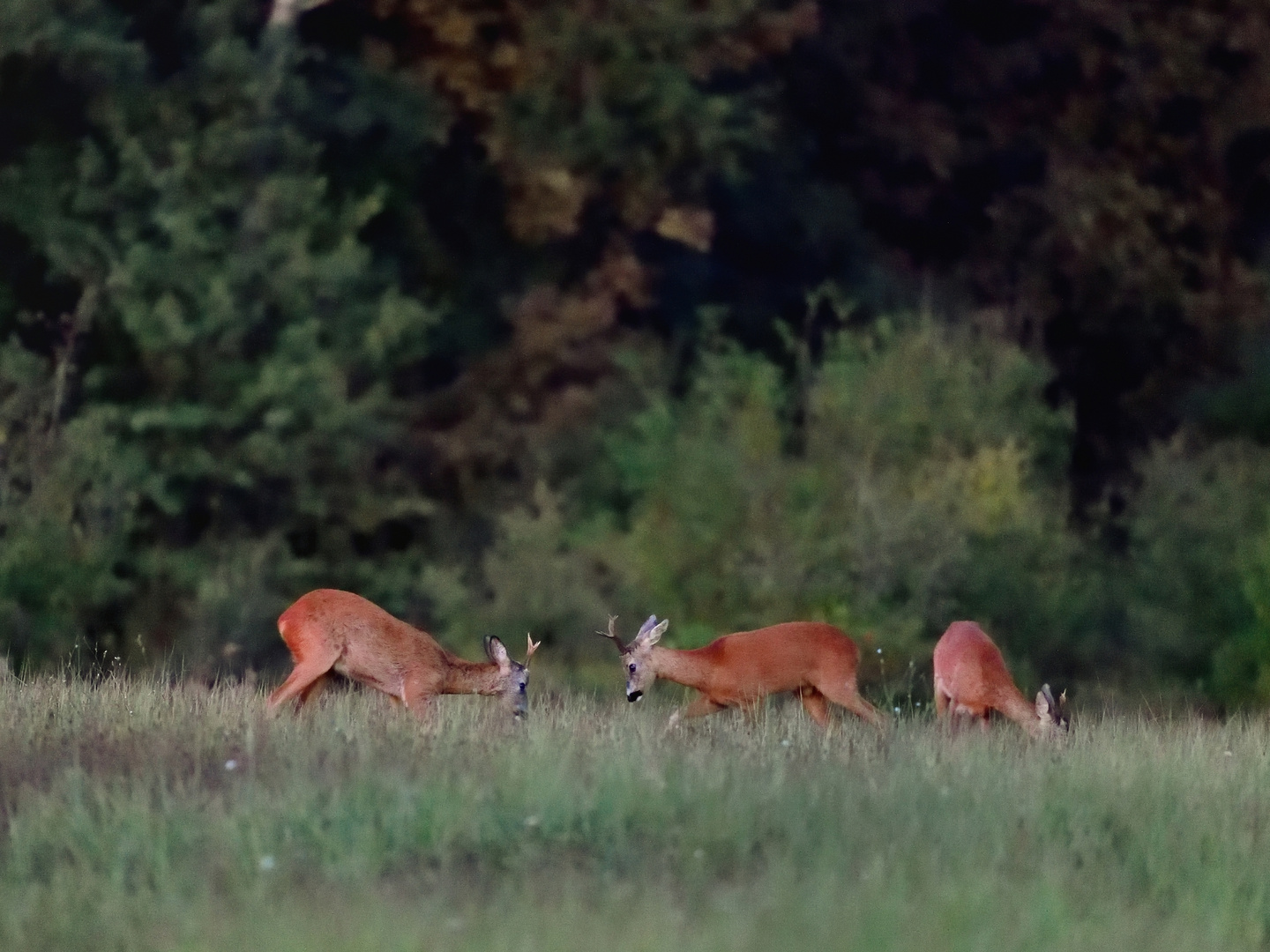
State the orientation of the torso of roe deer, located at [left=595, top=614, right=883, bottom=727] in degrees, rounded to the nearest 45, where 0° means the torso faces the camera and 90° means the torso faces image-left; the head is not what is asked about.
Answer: approximately 90°

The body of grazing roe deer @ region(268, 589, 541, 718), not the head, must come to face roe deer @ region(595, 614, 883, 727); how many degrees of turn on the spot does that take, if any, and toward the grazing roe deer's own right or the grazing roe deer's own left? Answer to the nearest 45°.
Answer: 0° — it already faces it

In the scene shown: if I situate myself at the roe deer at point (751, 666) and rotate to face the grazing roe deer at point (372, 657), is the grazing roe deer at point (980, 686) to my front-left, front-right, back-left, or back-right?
back-left

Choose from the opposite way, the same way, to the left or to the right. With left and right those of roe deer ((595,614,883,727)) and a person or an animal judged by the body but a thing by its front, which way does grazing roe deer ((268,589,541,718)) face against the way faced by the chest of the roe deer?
the opposite way

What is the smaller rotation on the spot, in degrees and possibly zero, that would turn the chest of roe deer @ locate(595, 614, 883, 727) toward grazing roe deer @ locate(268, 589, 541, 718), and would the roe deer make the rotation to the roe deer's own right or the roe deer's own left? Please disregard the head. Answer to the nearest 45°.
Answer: approximately 45° to the roe deer's own left

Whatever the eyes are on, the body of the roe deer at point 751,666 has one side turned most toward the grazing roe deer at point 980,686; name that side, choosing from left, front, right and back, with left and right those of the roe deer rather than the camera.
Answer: back

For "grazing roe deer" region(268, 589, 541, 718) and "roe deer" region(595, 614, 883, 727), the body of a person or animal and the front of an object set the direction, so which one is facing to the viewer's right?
the grazing roe deer

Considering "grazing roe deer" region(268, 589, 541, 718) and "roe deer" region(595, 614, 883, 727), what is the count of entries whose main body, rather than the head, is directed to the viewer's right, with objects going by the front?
1

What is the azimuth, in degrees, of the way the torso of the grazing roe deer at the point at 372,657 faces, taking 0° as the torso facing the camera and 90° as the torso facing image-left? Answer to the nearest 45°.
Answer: approximately 270°
